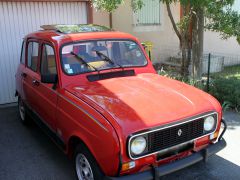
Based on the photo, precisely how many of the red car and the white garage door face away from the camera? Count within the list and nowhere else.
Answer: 0

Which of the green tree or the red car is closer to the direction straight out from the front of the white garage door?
the red car

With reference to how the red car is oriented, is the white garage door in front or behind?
behind

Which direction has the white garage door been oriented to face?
toward the camera

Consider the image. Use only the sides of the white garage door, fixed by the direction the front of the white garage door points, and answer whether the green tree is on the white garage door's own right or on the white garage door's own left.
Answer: on the white garage door's own left

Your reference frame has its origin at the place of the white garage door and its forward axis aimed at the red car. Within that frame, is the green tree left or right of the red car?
left

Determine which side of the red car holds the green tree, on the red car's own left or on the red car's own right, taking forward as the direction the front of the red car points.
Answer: on the red car's own left

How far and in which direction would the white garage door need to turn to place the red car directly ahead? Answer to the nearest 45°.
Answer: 0° — it already faces it

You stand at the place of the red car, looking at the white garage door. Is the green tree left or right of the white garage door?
right

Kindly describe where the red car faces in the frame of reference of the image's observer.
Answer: facing the viewer and to the right of the viewer
